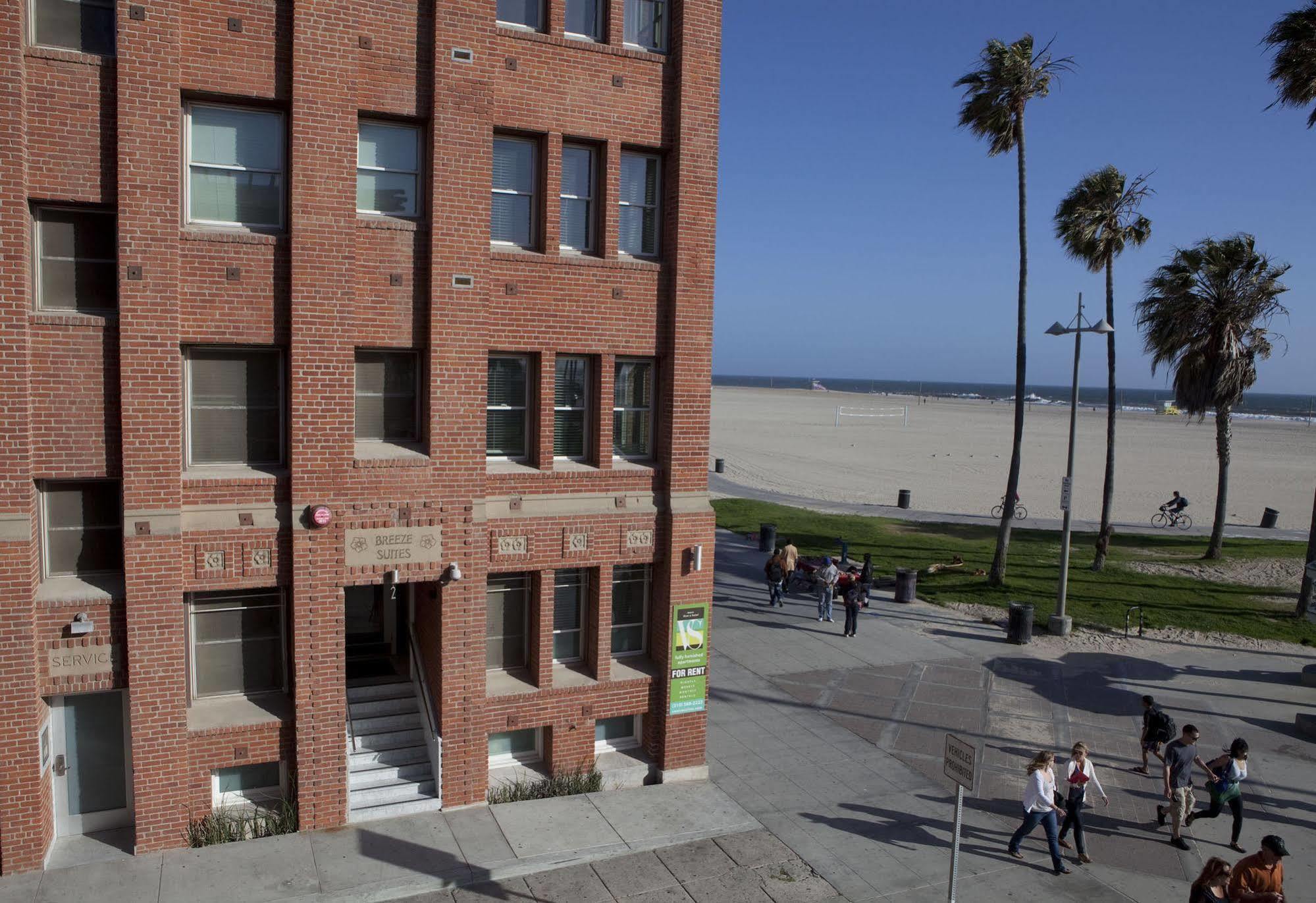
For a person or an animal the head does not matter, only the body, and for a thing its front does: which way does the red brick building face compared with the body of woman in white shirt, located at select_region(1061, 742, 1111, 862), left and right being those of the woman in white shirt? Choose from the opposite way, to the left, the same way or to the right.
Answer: the same way

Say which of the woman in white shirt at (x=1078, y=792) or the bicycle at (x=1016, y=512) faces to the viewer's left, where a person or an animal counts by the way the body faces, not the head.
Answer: the bicycle

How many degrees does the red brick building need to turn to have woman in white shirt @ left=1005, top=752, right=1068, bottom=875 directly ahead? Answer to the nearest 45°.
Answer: approximately 90° to its left

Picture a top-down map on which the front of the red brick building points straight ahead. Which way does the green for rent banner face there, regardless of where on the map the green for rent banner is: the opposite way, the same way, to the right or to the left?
the same way

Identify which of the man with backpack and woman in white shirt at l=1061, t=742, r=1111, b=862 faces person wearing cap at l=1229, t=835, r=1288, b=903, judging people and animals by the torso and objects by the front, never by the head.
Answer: the woman in white shirt

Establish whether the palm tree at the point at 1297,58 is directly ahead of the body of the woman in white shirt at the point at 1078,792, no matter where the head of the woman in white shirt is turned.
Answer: no

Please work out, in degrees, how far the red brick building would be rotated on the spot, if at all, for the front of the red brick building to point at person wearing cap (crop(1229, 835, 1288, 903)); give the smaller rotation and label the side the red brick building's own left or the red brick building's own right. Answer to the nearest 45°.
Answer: approximately 45° to the red brick building's own left

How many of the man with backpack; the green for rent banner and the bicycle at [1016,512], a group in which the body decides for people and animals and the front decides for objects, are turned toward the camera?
1

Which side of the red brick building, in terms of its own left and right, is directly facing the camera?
front

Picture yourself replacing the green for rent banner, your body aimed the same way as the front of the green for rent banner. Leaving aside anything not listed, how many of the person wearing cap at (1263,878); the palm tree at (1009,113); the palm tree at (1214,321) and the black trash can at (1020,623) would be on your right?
0

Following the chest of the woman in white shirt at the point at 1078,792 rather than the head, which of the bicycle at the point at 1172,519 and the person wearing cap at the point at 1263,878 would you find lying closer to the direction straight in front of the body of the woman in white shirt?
the person wearing cap

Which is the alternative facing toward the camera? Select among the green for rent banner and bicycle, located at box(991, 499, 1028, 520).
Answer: the green for rent banner

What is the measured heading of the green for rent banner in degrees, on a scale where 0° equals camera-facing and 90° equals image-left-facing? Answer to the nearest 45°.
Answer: approximately 0°

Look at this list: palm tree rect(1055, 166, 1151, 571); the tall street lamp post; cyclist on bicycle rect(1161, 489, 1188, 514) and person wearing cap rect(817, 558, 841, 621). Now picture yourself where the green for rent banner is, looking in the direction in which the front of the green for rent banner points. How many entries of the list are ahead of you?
0

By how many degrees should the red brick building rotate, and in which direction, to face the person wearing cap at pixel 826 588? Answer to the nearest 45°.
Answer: approximately 135° to its left
